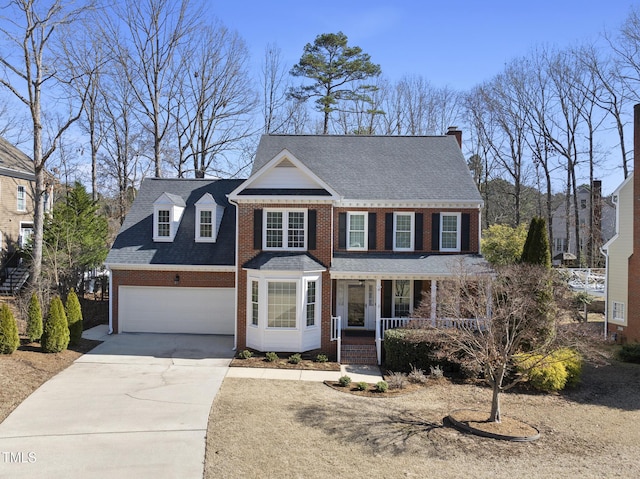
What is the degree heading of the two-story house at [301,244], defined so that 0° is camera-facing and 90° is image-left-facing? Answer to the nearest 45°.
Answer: approximately 0°

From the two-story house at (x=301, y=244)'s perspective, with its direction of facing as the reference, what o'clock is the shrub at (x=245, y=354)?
The shrub is roughly at 1 o'clock from the two-story house.

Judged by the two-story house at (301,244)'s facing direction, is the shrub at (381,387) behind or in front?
in front

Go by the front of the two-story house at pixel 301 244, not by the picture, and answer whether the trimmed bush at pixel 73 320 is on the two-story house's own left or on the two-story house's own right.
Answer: on the two-story house's own right

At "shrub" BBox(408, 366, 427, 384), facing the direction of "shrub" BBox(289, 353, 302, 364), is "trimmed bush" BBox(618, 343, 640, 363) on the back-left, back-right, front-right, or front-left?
back-right

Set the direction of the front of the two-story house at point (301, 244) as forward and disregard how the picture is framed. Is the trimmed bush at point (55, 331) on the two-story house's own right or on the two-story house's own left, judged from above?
on the two-story house's own right

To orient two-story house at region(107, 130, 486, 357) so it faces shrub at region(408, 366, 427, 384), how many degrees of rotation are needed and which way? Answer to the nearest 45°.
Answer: approximately 45° to its left

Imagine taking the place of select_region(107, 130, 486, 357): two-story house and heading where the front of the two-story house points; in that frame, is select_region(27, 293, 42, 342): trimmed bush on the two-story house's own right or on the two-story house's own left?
on the two-story house's own right

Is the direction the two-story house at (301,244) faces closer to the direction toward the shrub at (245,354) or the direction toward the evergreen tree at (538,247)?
the shrub

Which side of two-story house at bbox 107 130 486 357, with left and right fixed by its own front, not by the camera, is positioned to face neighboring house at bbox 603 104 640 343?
left
